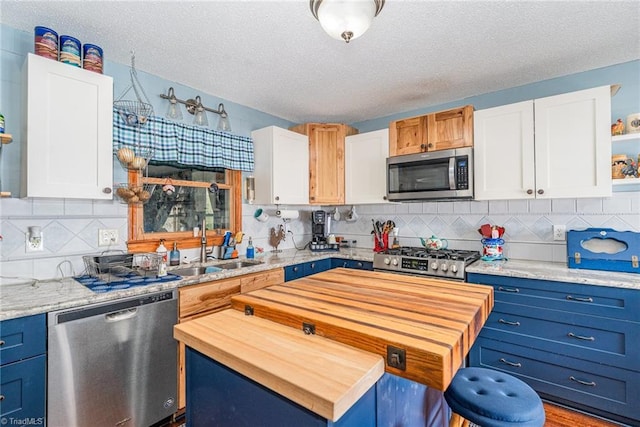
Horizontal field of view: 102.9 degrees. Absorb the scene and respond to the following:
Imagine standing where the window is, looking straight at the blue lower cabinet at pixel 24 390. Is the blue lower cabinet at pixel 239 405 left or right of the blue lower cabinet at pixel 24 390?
left

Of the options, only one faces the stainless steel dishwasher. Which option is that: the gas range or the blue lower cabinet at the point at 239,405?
the gas range

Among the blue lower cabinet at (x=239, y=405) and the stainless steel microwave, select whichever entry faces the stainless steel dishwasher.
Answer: the stainless steel microwave

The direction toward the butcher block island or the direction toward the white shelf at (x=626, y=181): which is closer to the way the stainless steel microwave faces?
the butcher block island

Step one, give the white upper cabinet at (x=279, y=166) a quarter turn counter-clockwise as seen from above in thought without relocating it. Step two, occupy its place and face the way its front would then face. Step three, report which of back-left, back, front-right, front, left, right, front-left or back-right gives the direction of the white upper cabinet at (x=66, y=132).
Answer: back

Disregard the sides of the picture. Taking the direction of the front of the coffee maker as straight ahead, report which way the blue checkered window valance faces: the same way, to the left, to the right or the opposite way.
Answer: to the left

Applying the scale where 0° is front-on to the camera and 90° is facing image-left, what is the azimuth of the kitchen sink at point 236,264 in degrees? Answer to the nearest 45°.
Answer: approximately 315°
